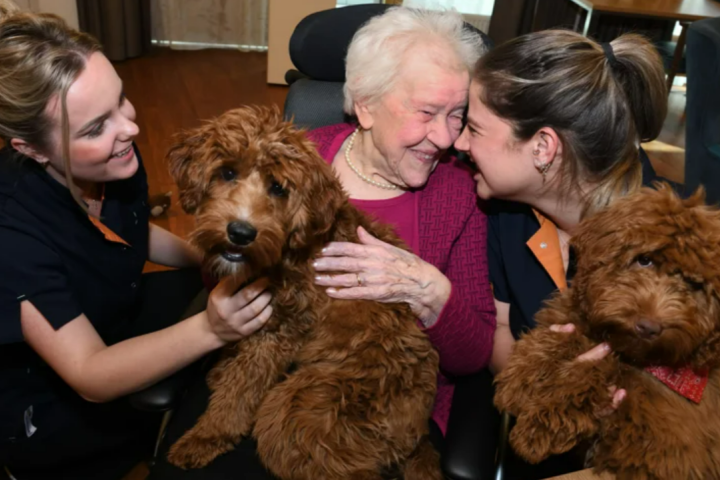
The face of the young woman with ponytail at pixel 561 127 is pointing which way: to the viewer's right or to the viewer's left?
to the viewer's left

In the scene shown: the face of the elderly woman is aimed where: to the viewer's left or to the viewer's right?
to the viewer's right

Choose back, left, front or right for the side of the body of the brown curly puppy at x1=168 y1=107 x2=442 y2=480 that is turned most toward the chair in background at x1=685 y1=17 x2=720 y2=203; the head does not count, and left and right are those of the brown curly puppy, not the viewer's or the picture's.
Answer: back

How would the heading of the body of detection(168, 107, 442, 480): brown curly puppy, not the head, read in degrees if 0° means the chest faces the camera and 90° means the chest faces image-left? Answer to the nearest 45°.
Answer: approximately 45°

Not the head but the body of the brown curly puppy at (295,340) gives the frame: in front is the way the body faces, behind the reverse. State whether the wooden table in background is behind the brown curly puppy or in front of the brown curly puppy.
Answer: behind

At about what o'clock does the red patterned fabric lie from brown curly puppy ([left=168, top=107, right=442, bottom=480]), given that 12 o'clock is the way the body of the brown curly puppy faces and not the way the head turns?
The red patterned fabric is roughly at 8 o'clock from the brown curly puppy.

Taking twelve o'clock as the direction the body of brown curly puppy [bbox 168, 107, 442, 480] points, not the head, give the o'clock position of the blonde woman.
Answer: The blonde woman is roughly at 2 o'clock from the brown curly puppy.

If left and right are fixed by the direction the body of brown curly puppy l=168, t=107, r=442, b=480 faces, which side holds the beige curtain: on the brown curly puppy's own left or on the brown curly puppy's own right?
on the brown curly puppy's own right

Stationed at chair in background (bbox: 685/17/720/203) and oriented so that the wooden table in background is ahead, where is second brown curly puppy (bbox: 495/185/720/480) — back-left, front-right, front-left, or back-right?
back-left

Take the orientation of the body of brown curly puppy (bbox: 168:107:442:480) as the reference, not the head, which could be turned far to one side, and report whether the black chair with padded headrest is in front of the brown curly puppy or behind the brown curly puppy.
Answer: behind
